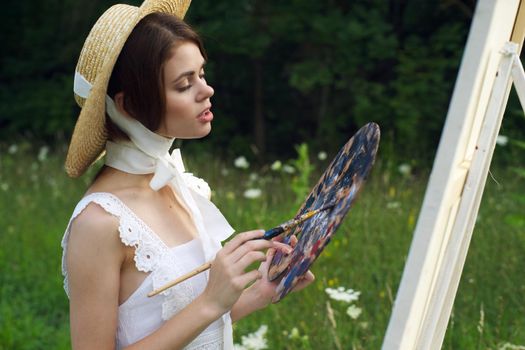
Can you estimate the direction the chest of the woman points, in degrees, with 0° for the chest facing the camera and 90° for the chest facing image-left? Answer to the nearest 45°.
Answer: approximately 315°

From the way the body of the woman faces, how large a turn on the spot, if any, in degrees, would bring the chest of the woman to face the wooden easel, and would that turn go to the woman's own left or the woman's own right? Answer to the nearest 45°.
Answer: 0° — they already face it

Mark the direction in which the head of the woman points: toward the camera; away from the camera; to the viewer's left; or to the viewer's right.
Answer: to the viewer's right
